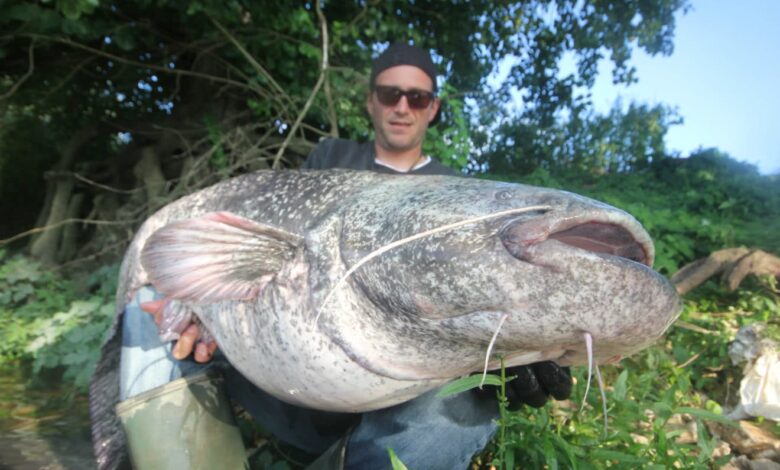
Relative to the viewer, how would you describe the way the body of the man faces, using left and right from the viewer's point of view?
facing the viewer

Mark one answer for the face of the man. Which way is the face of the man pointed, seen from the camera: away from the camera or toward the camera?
toward the camera

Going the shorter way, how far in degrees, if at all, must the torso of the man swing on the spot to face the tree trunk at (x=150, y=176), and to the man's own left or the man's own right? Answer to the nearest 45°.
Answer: approximately 135° to the man's own right

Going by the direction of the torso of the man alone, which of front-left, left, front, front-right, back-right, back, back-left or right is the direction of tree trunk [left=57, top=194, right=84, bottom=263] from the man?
back-right

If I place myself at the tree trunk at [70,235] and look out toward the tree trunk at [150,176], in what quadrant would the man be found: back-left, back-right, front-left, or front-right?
front-right
